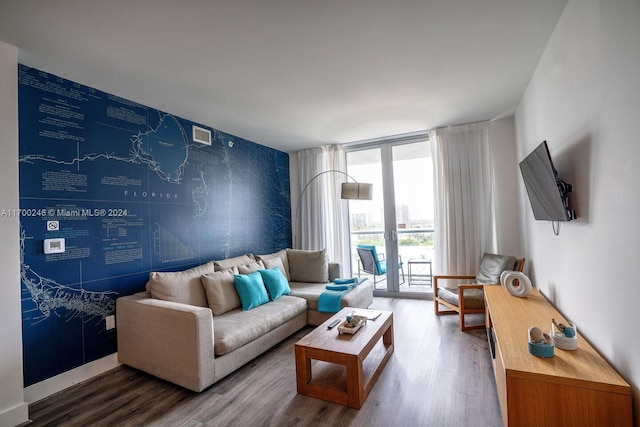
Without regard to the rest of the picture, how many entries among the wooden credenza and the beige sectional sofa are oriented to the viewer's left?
1

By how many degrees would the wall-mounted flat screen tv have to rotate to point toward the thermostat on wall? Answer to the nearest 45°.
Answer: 0° — it already faces it

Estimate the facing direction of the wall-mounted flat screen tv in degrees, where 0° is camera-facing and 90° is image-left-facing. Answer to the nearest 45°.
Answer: approximately 45°

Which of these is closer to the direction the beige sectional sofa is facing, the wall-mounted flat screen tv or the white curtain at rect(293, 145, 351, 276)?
the wall-mounted flat screen tv

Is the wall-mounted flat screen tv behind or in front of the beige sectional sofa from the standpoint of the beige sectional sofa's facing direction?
in front

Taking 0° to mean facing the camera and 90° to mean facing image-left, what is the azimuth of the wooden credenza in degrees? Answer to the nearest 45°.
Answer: approximately 90°

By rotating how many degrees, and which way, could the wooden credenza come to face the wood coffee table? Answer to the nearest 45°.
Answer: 0° — it already faces it

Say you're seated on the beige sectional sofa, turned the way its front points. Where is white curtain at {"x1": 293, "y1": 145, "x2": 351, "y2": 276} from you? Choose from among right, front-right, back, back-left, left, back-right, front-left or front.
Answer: left

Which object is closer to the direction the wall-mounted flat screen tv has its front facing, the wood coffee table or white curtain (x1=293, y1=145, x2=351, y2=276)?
the wood coffee table

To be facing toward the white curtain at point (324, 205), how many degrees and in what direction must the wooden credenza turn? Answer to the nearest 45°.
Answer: approximately 45° to its right

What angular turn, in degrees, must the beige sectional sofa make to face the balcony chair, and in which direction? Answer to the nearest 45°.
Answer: approximately 90° to its left

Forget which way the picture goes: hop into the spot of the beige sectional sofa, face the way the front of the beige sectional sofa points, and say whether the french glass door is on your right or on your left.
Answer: on your left

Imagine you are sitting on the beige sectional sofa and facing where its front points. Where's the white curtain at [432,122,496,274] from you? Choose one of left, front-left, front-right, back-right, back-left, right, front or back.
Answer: front-left
